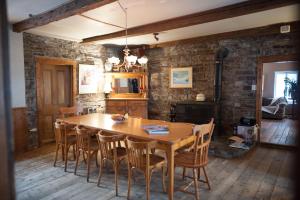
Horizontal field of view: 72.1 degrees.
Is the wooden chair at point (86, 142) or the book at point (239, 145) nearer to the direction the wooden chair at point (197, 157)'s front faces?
the wooden chair

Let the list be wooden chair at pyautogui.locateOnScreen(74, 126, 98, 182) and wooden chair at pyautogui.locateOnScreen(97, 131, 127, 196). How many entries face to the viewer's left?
0

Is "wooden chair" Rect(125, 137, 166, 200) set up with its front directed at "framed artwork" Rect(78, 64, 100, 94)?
no

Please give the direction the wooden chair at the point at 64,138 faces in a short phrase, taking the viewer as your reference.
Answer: facing away from the viewer and to the right of the viewer

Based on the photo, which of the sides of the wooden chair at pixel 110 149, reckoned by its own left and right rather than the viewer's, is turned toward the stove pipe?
front

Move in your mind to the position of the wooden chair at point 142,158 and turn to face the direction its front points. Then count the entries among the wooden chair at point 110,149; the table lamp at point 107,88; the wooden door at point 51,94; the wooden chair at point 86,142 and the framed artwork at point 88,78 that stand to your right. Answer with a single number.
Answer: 0

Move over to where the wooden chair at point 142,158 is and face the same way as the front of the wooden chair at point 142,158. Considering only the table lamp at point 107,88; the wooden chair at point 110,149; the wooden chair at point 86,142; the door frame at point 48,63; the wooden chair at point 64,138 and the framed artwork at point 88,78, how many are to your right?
0

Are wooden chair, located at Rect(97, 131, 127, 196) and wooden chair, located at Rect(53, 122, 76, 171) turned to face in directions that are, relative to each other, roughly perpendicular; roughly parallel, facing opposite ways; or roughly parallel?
roughly parallel

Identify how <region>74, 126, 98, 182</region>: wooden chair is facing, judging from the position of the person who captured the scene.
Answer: facing away from the viewer and to the right of the viewer

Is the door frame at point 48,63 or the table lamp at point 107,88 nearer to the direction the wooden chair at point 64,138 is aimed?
the table lamp

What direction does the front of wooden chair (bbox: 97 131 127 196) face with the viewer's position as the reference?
facing away from the viewer and to the right of the viewer

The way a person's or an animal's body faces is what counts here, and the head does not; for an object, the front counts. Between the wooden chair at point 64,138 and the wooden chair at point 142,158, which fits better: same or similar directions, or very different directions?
same or similar directions

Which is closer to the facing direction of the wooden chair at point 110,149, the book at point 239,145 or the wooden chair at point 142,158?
the book

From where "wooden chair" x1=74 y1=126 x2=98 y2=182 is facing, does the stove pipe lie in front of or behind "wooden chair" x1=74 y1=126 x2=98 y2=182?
in front

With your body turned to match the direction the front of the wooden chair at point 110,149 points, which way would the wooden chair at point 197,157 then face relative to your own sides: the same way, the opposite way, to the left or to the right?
to the left

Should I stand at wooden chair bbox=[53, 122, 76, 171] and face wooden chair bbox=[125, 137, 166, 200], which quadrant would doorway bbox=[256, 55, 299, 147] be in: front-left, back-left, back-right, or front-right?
front-left

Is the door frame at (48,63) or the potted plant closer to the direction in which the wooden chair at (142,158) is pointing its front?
the potted plant

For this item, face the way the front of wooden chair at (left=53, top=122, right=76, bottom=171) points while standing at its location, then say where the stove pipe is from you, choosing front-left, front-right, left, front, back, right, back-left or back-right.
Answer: front-right

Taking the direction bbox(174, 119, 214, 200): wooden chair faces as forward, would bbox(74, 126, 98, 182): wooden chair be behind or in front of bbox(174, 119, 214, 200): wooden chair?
in front

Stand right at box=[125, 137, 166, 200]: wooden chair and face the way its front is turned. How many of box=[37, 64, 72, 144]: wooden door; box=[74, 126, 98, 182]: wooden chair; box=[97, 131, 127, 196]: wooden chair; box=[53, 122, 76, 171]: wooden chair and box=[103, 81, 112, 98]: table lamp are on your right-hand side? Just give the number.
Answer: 0

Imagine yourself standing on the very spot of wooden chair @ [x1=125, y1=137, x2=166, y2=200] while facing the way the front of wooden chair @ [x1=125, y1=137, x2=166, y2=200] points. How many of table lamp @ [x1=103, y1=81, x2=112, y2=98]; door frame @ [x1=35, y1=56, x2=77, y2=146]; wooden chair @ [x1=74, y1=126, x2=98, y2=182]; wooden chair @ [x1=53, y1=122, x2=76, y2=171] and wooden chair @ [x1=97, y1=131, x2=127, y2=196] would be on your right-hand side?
0

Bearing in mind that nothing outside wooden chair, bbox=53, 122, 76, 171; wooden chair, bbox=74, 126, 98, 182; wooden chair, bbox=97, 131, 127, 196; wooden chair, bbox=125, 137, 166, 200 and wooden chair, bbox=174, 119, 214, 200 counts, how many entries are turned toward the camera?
0

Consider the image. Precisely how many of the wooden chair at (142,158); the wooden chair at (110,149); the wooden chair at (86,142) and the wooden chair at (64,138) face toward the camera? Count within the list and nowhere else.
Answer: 0
